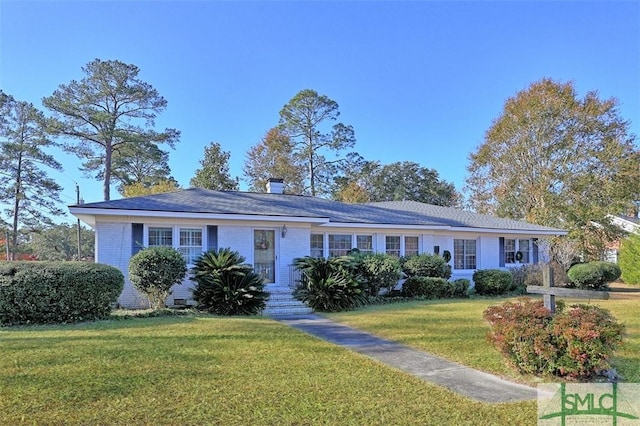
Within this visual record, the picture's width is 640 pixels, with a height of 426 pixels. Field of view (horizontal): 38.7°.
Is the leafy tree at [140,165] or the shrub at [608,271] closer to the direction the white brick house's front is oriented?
the shrub

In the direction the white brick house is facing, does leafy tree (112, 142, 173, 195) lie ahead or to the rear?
to the rear

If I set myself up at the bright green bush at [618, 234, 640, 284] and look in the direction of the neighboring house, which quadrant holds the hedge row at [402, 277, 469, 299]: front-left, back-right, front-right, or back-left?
back-left

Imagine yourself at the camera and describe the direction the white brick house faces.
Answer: facing the viewer and to the right of the viewer

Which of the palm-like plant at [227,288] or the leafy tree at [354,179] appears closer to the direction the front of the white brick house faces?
the palm-like plant

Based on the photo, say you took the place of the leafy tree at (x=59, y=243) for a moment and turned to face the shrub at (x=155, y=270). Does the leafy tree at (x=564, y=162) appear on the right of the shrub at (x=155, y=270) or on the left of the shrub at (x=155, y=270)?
left

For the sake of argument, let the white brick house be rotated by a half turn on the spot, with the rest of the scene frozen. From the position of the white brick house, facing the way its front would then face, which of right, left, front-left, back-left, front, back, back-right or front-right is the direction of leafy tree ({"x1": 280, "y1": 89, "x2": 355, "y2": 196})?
front-right

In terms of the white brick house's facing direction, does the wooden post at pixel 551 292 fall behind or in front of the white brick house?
in front

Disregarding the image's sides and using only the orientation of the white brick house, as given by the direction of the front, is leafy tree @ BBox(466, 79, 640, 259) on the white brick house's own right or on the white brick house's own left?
on the white brick house's own left
